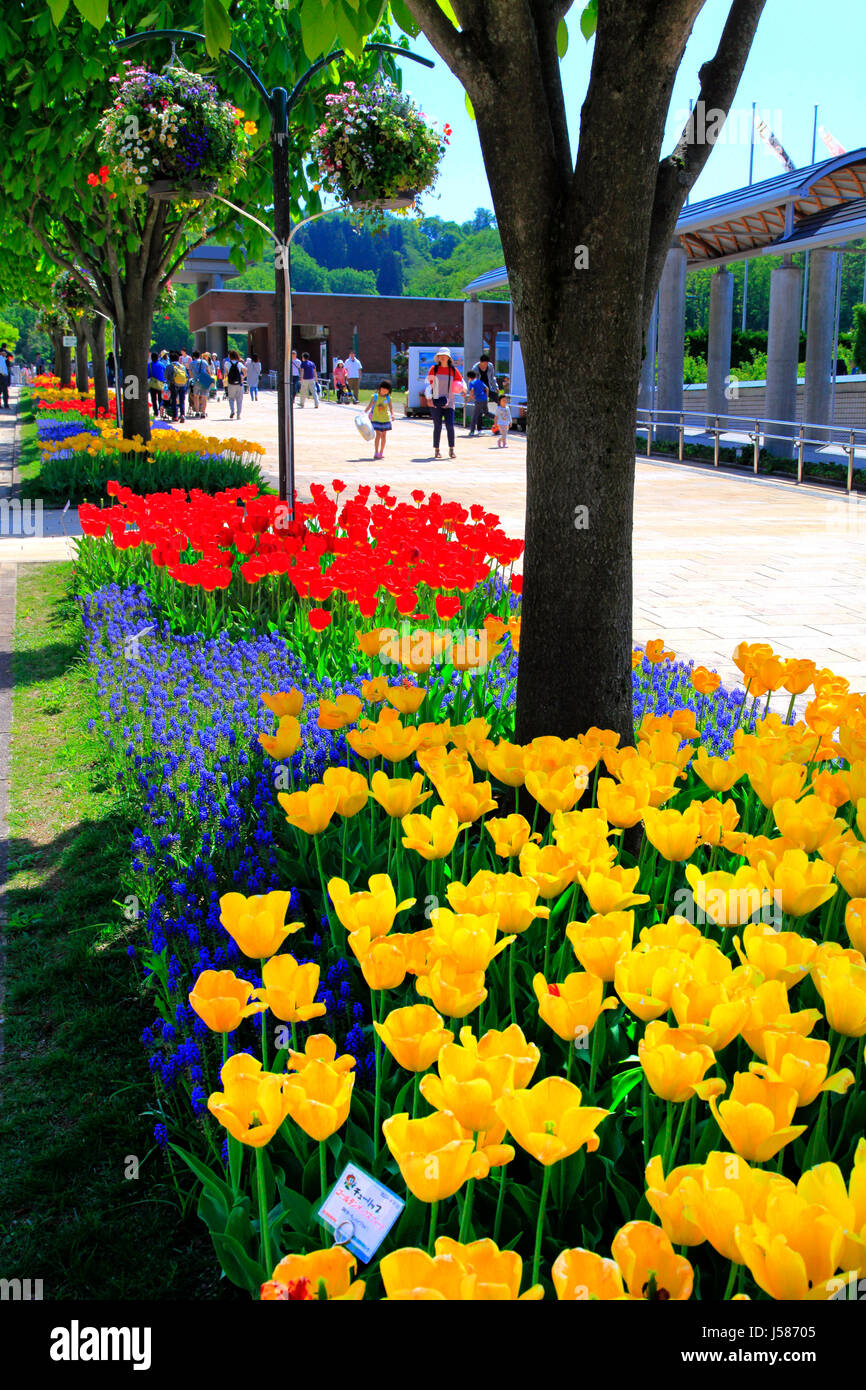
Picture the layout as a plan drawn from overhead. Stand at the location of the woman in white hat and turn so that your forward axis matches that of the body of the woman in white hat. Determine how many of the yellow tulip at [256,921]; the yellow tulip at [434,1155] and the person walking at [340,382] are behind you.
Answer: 1

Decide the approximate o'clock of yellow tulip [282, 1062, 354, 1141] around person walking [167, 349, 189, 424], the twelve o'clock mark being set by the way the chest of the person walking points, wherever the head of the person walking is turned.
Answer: The yellow tulip is roughly at 6 o'clock from the person walking.

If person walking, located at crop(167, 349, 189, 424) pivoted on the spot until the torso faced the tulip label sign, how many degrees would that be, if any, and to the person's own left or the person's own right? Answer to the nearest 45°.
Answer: approximately 180°

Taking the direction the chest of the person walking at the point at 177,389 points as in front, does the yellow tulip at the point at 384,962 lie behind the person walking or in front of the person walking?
behind

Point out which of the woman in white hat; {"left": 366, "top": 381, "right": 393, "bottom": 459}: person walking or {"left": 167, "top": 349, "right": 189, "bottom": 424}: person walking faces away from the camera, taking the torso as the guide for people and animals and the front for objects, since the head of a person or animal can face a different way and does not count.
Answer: {"left": 167, "top": 349, "right": 189, "bottom": 424}: person walking

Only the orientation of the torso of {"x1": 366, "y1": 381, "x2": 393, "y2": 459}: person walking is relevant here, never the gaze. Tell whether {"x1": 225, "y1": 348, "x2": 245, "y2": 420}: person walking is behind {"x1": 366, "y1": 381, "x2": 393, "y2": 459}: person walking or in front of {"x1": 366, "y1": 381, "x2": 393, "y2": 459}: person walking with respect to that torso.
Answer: behind

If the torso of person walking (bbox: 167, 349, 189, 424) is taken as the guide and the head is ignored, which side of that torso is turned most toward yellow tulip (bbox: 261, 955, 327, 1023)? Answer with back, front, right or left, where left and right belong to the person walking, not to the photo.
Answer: back

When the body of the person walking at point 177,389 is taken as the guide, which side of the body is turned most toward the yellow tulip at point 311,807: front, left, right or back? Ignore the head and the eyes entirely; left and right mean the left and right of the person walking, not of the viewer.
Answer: back

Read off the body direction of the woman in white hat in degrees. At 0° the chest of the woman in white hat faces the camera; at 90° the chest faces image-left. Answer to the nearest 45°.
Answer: approximately 0°

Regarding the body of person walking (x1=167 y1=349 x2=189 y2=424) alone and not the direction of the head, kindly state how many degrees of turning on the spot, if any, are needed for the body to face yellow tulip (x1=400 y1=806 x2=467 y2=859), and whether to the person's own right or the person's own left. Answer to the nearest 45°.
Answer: approximately 180°

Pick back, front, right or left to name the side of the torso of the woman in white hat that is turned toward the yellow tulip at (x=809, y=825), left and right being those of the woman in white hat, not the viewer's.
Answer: front

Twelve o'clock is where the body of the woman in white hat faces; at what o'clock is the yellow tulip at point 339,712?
The yellow tulip is roughly at 12 o'clock from the woman in white hat.

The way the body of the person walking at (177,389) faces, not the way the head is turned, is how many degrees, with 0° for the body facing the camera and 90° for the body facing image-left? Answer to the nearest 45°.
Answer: approximately 180°

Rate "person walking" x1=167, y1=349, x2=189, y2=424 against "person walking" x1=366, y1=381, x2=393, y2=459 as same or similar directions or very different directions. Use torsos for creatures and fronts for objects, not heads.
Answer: very different directions
